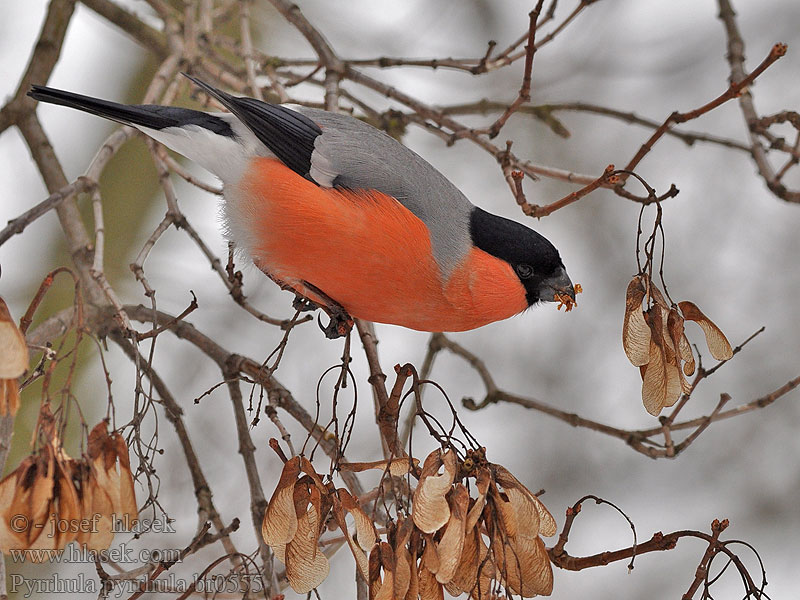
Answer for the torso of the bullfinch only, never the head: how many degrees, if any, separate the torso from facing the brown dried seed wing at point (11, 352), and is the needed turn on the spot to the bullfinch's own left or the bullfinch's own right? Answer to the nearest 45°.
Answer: approximately 135° to the bullfinch's own right

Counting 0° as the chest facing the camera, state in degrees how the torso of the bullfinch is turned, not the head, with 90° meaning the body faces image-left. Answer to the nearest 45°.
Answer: approximately 270°
